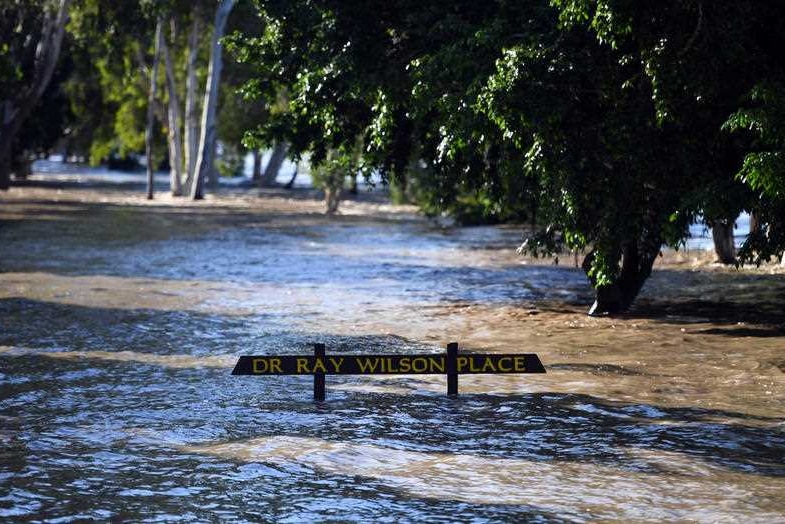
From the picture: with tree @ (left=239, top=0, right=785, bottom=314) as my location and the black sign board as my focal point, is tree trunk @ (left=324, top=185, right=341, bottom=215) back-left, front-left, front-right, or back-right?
back-right

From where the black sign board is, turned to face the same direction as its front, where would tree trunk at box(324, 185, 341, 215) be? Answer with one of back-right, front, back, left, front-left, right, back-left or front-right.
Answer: back

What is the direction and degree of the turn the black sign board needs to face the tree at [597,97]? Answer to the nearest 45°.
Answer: approximately 135° to its left

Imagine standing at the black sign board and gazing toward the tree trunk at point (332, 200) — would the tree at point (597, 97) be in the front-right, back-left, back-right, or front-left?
front-right

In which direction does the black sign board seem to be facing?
toward the camera

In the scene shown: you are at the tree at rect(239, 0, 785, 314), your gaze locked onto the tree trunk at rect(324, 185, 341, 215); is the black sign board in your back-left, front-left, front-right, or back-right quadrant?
back-left
